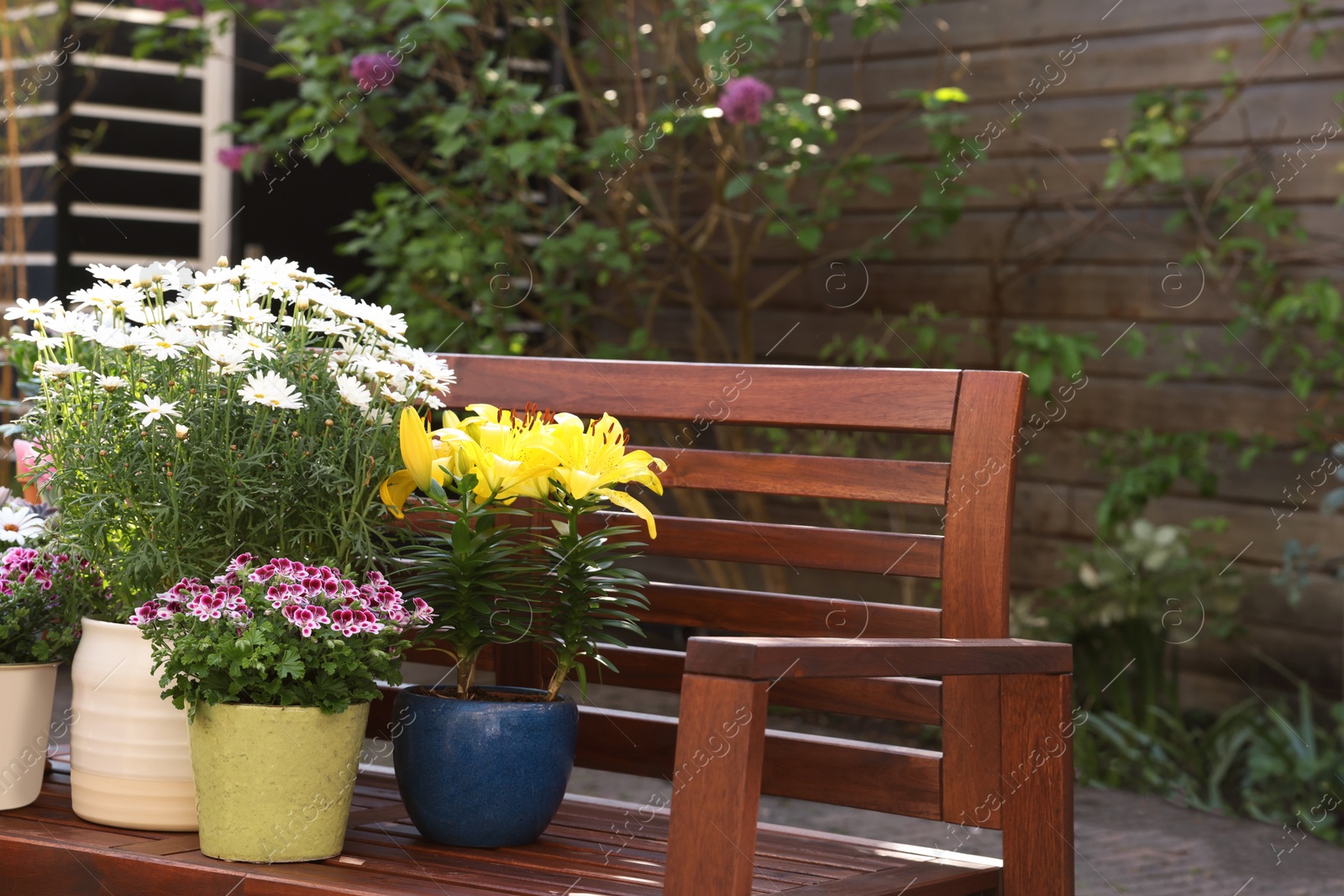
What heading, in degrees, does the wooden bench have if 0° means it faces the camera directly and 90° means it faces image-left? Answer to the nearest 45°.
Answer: approximately 45°

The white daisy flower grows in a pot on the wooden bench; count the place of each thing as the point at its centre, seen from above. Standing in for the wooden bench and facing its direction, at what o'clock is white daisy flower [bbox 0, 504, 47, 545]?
The white daisy flower is roughly at 2 o'clock from the wooden bench.
